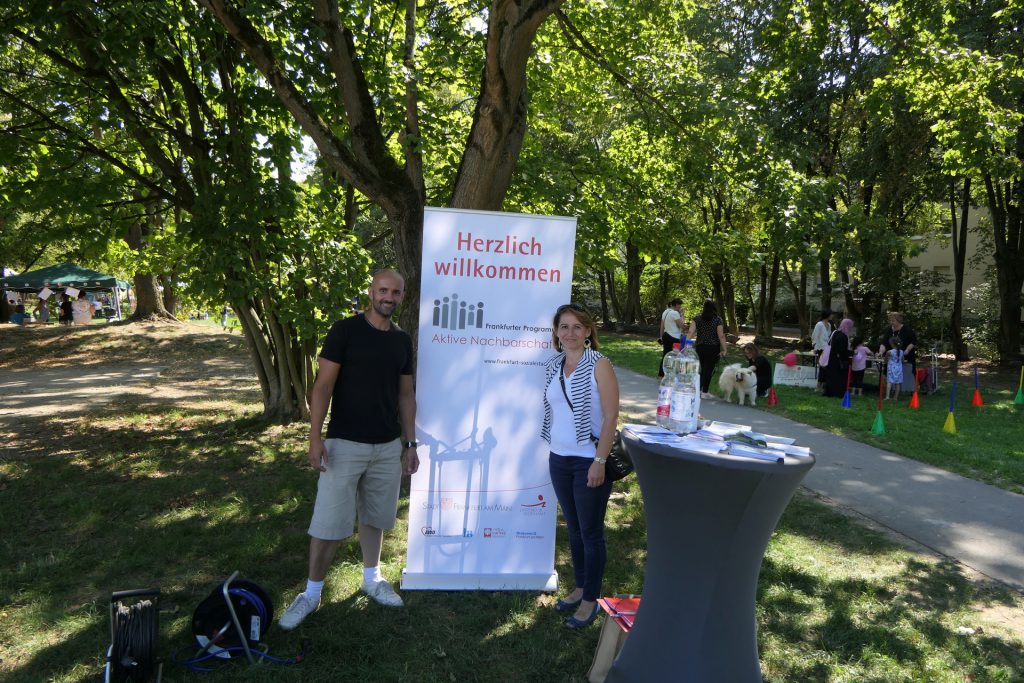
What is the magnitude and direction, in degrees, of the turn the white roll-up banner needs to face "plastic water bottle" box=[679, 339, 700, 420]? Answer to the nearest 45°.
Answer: approximately 45° to its left

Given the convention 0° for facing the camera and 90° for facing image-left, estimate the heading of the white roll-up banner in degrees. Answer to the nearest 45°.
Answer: approximately 0°

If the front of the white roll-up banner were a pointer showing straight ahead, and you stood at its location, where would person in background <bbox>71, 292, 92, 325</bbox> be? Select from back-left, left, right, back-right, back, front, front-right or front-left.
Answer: back-right

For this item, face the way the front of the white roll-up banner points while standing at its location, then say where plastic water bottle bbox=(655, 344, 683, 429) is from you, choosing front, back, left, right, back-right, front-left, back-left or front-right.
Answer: front-left

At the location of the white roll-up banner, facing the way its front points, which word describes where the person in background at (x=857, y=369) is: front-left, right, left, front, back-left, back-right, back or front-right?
back-left

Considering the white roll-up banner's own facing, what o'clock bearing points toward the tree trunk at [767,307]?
The tree trunk is roughly at 7 o'clock from the white roll-up banner.

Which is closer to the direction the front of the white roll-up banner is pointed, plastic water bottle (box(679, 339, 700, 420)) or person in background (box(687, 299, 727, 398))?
the plastic water bottle

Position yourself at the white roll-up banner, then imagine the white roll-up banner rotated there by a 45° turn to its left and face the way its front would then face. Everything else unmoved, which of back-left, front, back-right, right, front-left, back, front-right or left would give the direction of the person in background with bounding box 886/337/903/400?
left

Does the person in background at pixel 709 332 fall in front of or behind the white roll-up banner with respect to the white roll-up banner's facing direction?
behind

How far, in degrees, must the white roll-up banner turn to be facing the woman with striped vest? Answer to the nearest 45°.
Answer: approximately 45° to its left

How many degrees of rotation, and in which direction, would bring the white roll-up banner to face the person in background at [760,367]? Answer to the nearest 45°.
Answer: approximately 135° to its left
